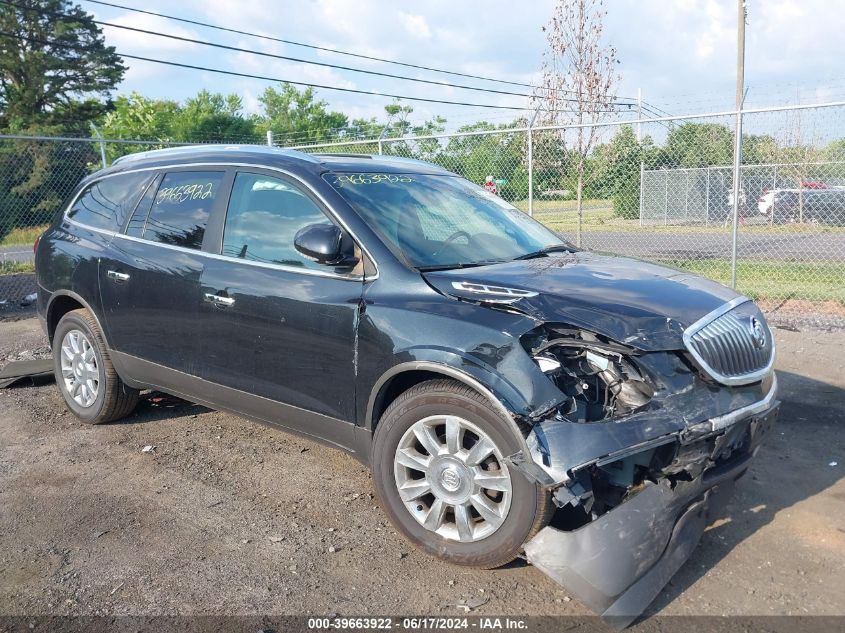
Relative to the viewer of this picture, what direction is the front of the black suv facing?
facing the viewer and to the right of the viewer

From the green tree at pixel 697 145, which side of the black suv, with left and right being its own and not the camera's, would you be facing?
left

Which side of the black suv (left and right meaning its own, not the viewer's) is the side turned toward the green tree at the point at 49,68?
back

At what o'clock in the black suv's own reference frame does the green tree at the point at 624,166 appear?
The green tree is roughly at 8 o'clock from the black suv.

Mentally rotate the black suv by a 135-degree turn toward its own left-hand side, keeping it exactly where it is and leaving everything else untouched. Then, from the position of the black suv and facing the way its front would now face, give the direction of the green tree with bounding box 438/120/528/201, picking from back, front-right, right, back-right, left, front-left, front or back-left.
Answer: front
